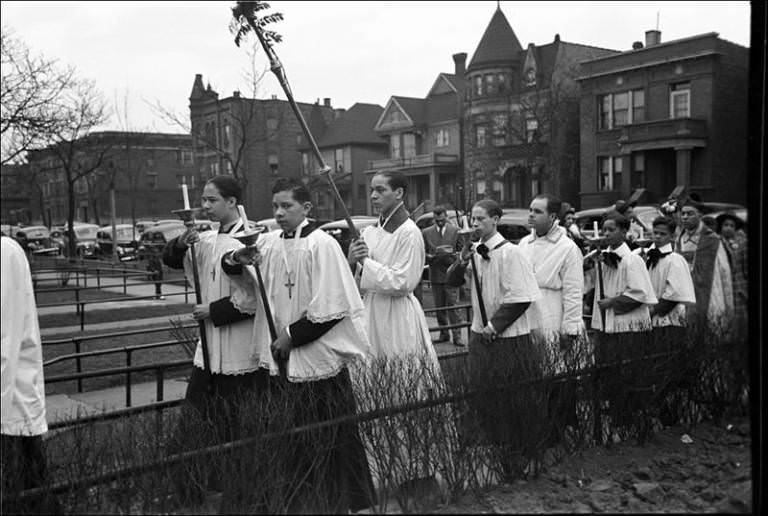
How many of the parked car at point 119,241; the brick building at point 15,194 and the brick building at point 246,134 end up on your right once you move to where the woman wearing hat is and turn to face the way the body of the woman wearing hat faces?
3

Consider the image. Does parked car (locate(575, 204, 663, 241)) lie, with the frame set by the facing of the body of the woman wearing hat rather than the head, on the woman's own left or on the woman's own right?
on the woman's own right

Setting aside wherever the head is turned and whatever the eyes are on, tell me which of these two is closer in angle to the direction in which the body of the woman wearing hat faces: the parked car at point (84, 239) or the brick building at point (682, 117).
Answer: the parked car

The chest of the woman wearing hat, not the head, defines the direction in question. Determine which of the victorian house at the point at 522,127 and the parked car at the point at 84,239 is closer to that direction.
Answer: the parked car

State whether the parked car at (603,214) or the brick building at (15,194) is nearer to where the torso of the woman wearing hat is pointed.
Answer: the brick building

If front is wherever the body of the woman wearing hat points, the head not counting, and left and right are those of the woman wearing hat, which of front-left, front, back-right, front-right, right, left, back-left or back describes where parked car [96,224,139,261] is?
right

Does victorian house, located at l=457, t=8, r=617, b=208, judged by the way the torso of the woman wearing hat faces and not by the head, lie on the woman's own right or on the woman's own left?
on the woman's own right

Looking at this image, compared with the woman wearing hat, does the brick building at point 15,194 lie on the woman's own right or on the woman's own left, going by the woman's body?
on the woman's own right

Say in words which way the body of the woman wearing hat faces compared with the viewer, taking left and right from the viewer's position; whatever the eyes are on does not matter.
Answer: facing the viewer and to the left of the viewer

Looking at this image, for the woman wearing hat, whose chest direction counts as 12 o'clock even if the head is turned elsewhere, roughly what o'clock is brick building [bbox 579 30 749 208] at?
The brick building is roughly at 4 o'clock from the woman wearing hat.

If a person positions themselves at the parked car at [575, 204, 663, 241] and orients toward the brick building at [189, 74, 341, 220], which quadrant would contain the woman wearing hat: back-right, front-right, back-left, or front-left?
back-left

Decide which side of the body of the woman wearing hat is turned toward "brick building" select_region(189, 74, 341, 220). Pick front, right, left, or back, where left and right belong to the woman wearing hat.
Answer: right

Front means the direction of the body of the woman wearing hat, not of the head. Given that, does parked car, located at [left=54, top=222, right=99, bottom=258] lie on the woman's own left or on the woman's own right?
on the woman's own right
